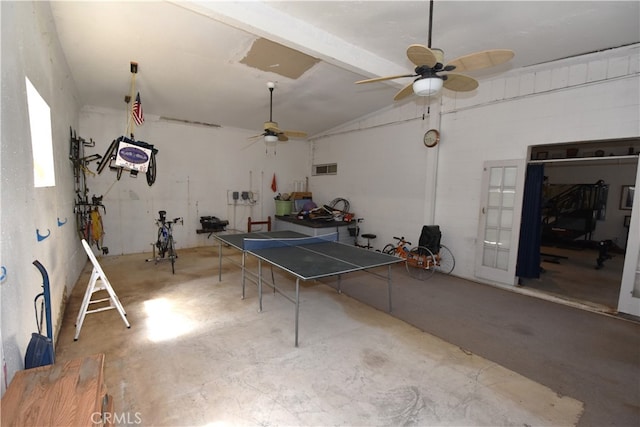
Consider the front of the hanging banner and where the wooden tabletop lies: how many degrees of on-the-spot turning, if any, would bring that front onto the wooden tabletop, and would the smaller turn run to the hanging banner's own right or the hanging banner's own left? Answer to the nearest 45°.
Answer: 0° — it already faces it

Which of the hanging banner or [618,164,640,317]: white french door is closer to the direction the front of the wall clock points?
the hanging banner

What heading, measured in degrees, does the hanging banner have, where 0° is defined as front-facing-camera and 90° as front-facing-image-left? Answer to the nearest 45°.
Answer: approximately 0°

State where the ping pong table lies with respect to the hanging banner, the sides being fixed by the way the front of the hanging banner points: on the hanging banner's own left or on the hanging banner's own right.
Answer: on the hanging banner's own left

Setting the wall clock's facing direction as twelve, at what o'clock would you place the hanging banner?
The hanging banner is roughly at 12 o'clock from the wall clock.

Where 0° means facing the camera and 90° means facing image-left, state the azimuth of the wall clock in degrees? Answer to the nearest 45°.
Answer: approximately 45°

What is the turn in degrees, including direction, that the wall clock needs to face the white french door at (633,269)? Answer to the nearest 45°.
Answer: approximately 90° to its left

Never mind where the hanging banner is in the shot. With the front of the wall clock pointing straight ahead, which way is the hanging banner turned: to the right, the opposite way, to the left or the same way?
to the left
